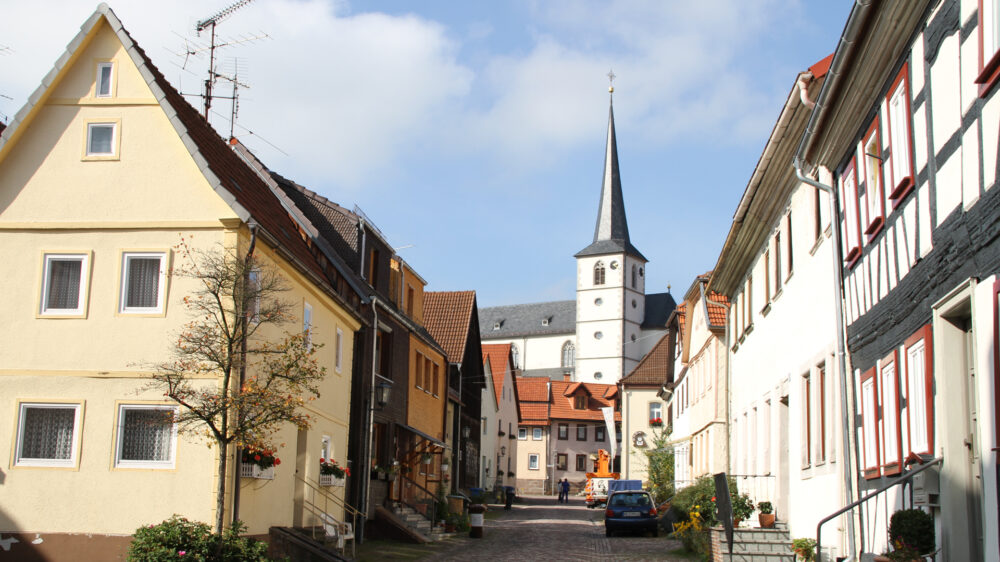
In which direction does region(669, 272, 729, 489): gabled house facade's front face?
to the viewer's left

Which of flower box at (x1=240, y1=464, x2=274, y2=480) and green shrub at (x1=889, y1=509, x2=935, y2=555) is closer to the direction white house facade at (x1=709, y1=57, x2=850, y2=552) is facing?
the flower box

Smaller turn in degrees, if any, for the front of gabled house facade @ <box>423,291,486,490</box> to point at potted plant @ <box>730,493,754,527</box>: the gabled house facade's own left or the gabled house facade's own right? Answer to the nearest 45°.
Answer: approximately 90° to the gabled house facade's own right

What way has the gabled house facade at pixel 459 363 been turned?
to the viewer's right

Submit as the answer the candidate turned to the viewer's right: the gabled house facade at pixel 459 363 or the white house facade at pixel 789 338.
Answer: the gabled house facade at pixel 459 363

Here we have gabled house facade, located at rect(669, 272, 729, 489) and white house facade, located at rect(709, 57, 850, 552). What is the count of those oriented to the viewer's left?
2

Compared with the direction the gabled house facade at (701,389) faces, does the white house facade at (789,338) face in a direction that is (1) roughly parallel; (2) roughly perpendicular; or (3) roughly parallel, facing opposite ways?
roughly parallel

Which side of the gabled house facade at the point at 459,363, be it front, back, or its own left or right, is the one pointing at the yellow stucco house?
right

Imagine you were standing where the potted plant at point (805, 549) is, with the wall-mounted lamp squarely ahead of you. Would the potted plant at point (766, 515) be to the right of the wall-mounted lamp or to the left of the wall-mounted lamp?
right

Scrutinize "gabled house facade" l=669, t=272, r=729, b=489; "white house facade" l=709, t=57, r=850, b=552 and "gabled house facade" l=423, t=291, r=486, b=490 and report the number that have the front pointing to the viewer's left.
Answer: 2

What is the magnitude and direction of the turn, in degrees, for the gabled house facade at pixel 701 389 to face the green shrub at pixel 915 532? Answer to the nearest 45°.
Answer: approximately 90° to its left

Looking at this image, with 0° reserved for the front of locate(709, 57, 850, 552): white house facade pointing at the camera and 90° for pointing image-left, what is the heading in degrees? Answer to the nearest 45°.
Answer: approximately 90°

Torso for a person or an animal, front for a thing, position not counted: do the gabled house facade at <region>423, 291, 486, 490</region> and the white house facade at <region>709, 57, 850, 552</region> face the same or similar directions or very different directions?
very different directions

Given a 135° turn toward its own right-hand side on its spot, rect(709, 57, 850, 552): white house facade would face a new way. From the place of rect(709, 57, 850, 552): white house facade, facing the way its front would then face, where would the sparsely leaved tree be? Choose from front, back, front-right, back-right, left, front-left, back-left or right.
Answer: back

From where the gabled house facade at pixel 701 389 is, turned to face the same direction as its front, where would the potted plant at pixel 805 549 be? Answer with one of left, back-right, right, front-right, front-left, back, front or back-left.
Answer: left
